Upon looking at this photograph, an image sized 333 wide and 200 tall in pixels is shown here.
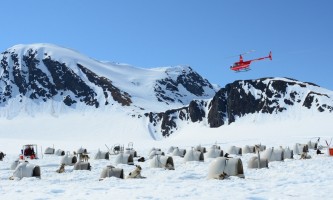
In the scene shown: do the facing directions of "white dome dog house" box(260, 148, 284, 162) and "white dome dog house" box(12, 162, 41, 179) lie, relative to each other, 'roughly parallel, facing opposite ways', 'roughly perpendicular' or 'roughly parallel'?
roughly parallel

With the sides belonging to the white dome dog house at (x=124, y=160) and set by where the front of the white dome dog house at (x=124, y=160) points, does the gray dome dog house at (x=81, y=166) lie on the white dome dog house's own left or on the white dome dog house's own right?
on the white dome dog house's own right

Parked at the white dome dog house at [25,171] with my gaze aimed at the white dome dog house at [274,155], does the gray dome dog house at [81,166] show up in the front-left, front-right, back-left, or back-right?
front-left

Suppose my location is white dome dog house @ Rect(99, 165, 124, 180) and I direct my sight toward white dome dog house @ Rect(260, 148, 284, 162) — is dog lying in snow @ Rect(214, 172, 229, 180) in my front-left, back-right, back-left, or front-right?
front-right
